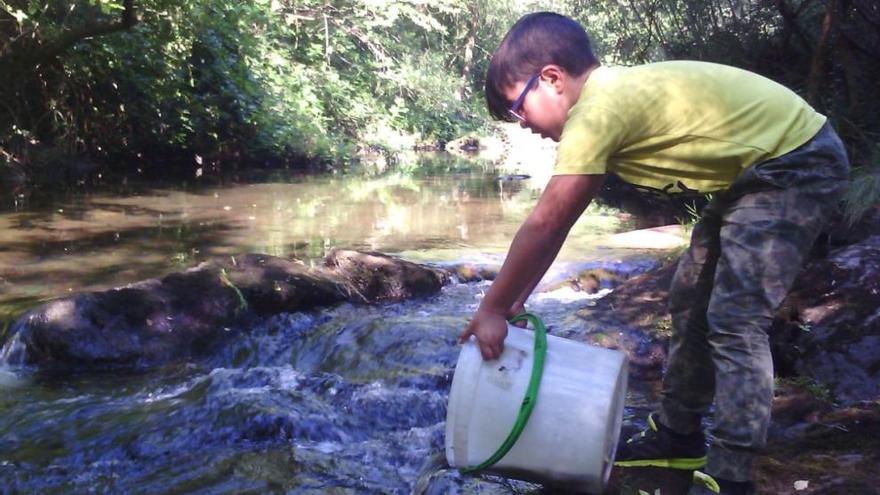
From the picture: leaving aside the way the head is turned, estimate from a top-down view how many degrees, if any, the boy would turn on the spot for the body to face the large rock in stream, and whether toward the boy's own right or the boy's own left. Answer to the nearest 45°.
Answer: approximately 45° to the boy's own right

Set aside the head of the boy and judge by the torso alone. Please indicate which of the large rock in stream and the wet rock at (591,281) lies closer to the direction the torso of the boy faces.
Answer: the large rock in stream

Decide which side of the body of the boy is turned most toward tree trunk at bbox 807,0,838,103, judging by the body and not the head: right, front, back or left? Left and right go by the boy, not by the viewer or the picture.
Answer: right

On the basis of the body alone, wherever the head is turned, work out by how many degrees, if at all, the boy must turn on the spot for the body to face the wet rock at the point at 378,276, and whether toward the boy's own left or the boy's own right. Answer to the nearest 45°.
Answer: approximately 45° to the boy's own right

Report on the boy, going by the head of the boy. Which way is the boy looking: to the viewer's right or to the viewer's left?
to the viewer's left

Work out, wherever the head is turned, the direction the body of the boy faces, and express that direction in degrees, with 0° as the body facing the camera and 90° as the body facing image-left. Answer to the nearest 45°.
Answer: approximately 90°

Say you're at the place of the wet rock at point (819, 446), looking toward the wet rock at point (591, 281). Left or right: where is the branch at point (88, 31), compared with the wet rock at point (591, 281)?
left

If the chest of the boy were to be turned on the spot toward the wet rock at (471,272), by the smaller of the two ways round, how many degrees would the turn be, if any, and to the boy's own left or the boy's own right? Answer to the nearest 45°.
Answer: approximately 90° to the boy's own right
